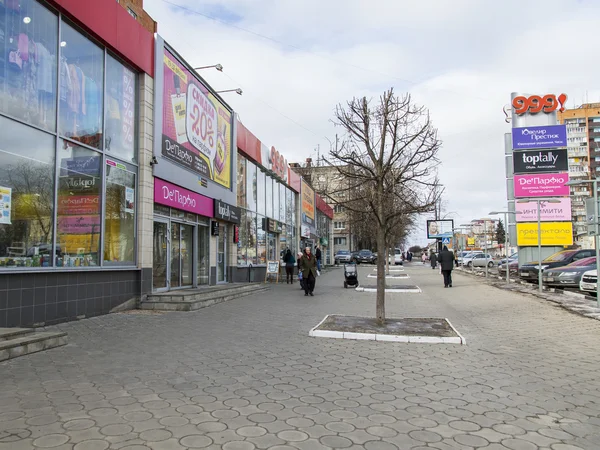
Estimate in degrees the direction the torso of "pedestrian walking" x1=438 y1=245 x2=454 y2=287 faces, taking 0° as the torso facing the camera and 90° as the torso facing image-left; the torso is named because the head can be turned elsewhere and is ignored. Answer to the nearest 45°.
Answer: approximately 180°

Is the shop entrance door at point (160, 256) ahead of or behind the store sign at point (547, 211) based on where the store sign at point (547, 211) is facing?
ahead

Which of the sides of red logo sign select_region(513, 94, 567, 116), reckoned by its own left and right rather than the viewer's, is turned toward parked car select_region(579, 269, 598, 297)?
front

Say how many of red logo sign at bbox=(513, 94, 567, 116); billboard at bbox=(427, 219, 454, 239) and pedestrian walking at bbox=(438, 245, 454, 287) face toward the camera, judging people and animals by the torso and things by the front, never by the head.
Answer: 2

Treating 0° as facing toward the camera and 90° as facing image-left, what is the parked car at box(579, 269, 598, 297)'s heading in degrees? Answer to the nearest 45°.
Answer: approximately 45°

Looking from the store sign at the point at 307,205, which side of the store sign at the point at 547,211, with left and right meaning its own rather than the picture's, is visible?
right

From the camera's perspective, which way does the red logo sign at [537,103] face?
toward the camera

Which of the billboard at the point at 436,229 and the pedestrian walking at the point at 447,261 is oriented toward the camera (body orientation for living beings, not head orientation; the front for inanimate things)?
the billboard

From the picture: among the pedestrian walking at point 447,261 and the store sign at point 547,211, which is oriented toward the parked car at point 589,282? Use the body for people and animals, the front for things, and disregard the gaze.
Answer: the store sign

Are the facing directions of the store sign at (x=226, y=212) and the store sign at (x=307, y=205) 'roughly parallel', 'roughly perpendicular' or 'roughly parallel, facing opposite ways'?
roughly parallel

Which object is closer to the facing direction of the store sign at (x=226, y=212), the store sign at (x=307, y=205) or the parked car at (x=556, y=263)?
the parked car

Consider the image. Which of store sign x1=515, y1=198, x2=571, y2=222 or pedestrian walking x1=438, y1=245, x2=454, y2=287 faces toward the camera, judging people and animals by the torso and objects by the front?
the store sign

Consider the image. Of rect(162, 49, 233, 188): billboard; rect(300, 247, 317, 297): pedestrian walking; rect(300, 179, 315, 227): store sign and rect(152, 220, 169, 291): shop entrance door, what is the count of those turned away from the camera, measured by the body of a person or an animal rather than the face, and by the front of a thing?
0

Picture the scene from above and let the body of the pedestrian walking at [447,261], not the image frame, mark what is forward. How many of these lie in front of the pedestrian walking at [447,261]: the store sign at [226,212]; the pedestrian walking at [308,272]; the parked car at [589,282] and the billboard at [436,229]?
1

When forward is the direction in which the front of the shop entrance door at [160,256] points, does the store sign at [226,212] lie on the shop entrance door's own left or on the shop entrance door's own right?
on the shop entrance door's own left

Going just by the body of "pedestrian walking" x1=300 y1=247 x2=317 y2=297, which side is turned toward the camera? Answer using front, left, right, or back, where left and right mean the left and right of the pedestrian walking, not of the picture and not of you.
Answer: front

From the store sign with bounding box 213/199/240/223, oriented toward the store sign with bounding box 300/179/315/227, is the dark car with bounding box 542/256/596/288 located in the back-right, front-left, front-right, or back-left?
front-right
